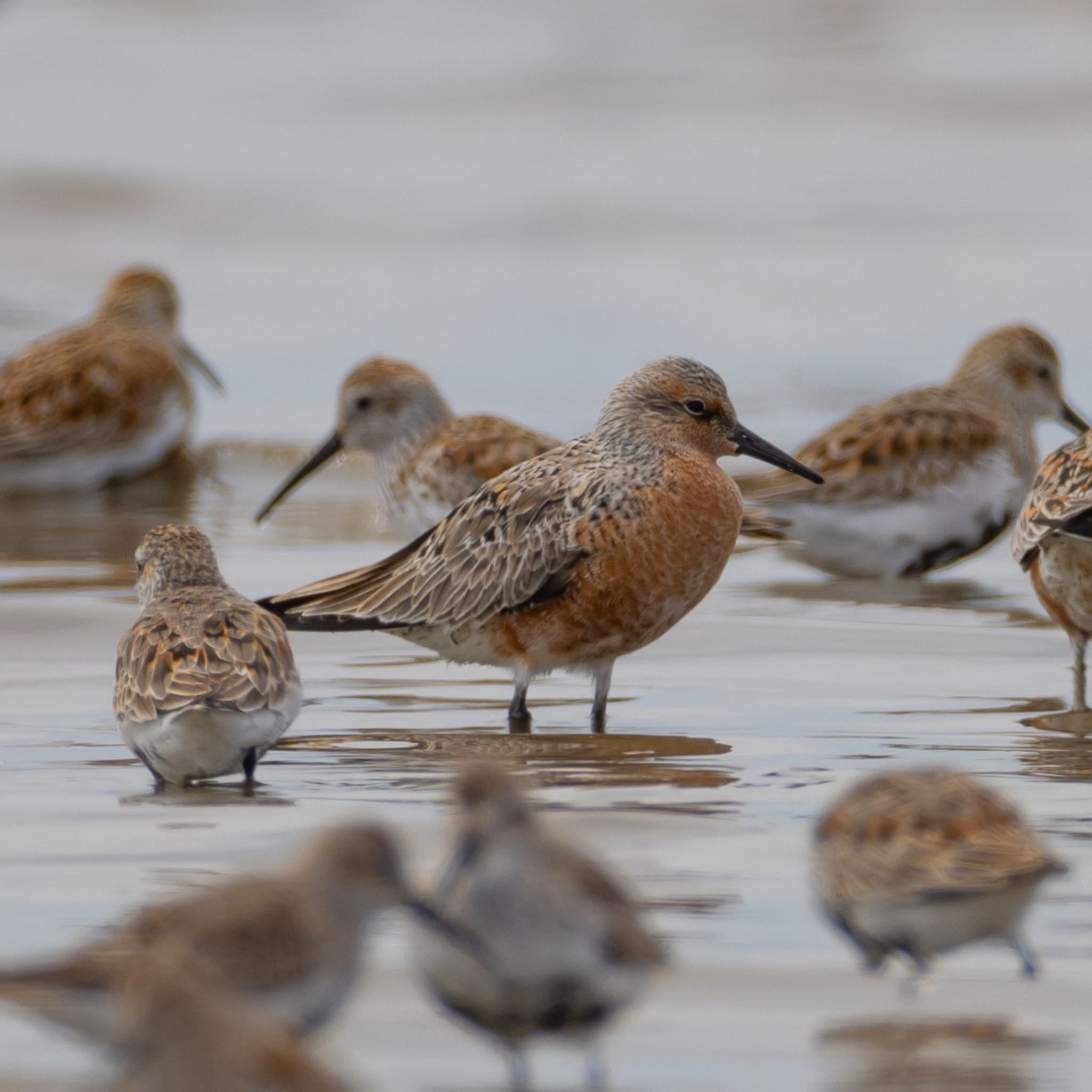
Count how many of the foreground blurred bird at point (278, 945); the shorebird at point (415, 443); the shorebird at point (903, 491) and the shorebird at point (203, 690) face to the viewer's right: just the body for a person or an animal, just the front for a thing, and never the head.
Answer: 2

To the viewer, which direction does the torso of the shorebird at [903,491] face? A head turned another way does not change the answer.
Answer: to the viewer's right

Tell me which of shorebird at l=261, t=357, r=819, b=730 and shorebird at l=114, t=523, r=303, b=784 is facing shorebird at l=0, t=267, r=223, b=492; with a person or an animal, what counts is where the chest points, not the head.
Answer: shorebird at l=114, t=523, r=303, b=784

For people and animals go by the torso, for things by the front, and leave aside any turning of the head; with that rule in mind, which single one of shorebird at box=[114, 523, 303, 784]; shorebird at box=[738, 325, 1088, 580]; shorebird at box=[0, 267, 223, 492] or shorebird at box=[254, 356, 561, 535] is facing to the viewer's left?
shorebird at box=[254, 356, 561, 535]

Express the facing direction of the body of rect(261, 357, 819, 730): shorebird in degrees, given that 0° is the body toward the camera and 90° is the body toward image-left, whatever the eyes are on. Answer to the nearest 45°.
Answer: approximately 270°

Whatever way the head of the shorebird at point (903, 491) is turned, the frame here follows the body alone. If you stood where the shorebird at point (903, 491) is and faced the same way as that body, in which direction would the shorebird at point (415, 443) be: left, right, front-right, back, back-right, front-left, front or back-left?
back

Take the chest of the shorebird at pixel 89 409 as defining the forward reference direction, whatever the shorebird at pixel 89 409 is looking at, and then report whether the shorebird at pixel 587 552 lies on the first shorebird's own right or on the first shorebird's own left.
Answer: on the first shorebird's own right

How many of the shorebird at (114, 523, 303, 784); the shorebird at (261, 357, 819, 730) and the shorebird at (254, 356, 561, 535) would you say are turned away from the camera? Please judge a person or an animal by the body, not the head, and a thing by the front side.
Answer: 1

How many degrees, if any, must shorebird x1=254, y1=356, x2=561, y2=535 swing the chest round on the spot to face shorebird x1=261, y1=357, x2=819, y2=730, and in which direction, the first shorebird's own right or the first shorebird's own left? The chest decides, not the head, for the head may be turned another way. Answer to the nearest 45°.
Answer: approximately 90° to the first shorebird's own left

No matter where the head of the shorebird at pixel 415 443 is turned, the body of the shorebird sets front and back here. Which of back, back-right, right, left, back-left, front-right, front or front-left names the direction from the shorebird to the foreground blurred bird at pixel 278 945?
left

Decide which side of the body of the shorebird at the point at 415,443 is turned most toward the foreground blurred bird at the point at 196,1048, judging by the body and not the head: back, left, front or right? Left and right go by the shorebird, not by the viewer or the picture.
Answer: left

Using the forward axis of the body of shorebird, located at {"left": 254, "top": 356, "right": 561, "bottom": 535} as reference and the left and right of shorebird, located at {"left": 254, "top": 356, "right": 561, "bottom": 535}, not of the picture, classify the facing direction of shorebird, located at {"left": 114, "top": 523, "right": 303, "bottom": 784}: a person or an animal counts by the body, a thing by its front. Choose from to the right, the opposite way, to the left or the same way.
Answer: to the right
